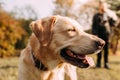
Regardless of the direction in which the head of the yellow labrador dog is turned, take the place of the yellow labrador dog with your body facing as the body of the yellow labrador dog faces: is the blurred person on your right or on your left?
on your left

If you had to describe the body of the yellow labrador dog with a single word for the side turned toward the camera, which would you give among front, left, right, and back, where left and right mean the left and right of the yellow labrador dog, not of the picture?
right
